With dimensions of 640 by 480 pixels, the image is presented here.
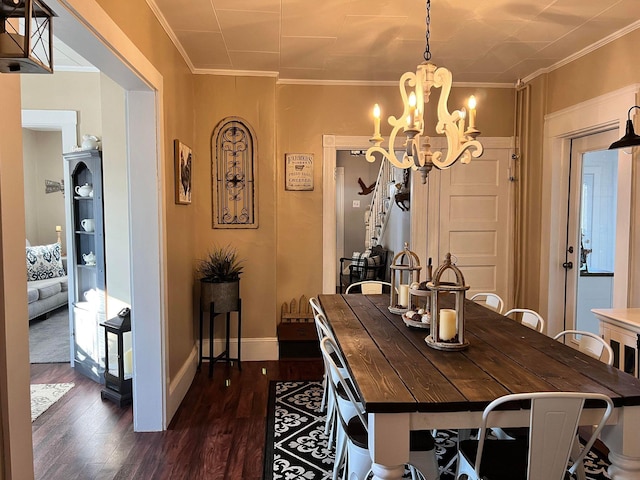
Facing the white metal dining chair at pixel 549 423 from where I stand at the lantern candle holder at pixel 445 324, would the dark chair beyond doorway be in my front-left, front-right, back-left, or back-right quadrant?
back-left

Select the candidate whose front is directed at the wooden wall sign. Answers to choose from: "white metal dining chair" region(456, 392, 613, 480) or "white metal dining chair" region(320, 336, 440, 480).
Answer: "white metal dining chair" region(456, 392, 613, 480)

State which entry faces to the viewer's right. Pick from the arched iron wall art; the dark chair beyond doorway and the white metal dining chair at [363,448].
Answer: the white metal dining chair

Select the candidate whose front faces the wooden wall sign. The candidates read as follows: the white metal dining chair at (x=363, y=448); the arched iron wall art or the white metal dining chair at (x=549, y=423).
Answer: the white metal dining chair at (x=549, y=423)

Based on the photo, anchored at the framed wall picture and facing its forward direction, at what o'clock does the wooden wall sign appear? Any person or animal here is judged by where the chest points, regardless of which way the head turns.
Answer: The wooden wall sign is roughly at 11 o'clock from the framed wall picture.

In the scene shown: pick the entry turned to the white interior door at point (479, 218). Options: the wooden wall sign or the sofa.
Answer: the sofa

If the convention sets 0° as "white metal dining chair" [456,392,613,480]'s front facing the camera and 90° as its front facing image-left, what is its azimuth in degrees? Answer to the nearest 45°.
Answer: approximately 135°

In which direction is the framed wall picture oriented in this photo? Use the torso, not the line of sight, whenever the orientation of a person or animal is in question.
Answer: to the viewer's right

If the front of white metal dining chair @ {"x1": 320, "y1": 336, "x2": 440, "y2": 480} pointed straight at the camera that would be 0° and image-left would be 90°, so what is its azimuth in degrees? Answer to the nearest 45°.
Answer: approximately 270°

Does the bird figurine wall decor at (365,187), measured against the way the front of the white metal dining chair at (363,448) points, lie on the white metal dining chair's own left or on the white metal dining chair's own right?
on the white metal dining chair's own left

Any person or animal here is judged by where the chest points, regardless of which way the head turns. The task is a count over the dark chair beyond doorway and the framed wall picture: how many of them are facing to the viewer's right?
1

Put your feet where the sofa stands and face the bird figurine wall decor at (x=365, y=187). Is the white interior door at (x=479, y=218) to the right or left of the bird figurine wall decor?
right

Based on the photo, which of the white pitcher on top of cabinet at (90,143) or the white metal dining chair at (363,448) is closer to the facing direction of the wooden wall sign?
the white metal dining chair

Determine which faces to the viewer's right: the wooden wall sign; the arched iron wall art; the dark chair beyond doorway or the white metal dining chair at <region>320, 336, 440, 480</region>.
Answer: the white metal dining chair

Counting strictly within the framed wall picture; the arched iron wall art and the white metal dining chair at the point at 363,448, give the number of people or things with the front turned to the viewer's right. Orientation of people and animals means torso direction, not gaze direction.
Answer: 2
